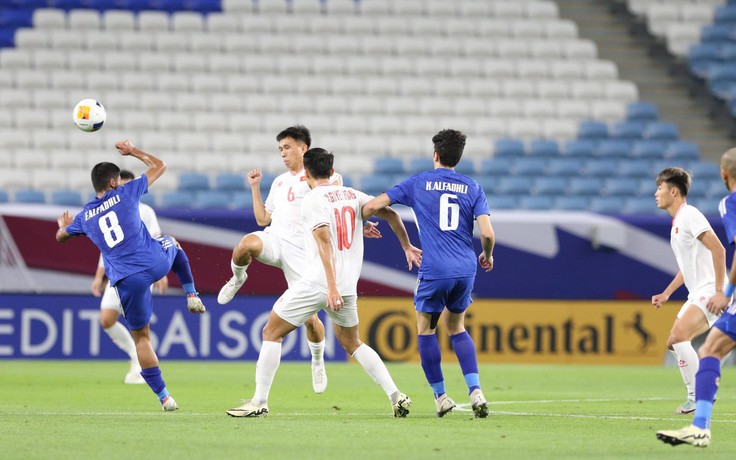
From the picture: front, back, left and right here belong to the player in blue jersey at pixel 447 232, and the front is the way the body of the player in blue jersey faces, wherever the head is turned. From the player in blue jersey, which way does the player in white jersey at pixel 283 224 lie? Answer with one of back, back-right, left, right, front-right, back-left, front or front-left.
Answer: front-left

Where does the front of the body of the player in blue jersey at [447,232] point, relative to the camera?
away from the camera

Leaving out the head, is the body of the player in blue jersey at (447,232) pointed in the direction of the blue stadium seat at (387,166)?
yes

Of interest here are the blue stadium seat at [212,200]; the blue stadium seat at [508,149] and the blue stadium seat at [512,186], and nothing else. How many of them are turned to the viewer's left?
0

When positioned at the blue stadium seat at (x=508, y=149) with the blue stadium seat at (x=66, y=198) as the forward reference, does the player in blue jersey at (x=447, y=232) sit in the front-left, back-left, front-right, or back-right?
front-left

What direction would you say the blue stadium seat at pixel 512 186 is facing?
toward the camera

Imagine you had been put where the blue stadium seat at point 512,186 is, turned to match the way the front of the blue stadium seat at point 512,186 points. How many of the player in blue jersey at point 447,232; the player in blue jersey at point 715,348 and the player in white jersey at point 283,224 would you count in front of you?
3

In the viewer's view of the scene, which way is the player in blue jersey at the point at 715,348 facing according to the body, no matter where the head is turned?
to the viewer's left

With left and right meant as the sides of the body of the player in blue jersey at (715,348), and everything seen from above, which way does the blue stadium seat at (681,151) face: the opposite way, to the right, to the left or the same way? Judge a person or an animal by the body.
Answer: to the left

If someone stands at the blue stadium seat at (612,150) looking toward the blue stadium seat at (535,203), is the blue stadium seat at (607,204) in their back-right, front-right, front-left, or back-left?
front-left

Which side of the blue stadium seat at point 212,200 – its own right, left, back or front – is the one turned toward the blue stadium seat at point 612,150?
left

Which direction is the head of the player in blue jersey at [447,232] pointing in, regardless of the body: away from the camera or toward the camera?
away from the camera

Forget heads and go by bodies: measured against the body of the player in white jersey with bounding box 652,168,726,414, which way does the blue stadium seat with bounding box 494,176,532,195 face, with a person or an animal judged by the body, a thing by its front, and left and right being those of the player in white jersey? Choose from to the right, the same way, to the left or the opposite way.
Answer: to the left

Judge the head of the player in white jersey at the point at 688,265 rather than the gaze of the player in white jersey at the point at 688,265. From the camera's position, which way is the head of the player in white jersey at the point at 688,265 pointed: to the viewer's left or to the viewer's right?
to the viewer's left

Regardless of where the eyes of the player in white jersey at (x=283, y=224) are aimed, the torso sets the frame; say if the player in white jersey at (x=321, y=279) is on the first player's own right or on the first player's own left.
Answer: on the first player's own left

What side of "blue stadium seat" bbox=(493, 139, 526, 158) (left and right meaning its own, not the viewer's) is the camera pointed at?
front

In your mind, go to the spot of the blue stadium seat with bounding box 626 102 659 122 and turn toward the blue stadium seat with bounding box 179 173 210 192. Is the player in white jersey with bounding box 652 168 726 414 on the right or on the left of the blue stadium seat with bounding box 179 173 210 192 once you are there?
left
